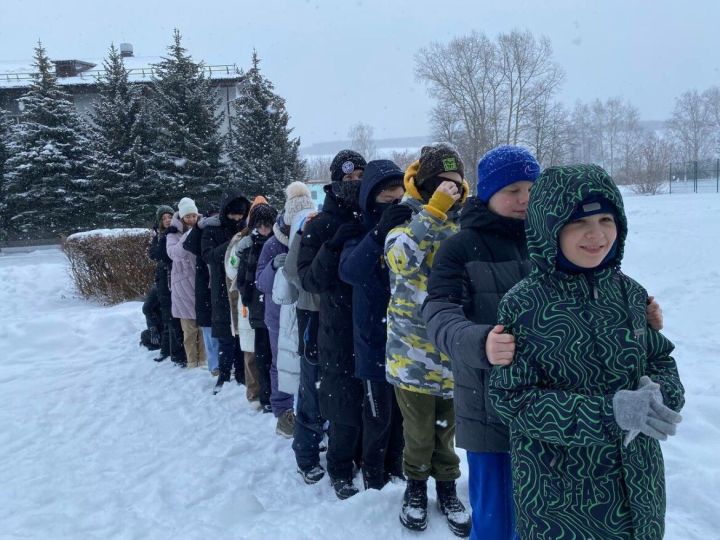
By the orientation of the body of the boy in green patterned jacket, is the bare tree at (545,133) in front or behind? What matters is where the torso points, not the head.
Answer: behind

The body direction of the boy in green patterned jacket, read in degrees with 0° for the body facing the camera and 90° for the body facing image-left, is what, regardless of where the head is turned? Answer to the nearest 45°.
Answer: approximately 315°

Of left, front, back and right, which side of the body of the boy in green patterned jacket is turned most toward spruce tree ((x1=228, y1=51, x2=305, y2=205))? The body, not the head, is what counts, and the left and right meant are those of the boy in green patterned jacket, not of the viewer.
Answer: back

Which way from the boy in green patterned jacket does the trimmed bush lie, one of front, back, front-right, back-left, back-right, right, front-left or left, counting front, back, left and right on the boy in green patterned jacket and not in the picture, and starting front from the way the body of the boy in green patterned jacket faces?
back

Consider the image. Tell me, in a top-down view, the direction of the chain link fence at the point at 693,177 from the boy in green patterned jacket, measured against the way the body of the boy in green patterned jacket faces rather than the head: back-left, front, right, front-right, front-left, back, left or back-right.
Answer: back-left

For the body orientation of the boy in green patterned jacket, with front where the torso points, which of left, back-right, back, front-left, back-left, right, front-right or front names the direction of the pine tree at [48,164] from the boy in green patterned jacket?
back

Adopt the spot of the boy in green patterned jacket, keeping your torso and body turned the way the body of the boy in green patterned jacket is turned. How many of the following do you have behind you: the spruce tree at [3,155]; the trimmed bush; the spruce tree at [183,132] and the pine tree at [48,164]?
4

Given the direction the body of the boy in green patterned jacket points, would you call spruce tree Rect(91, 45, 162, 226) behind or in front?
behind

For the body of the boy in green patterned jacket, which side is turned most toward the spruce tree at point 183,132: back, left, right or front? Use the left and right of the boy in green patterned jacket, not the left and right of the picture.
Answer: back
